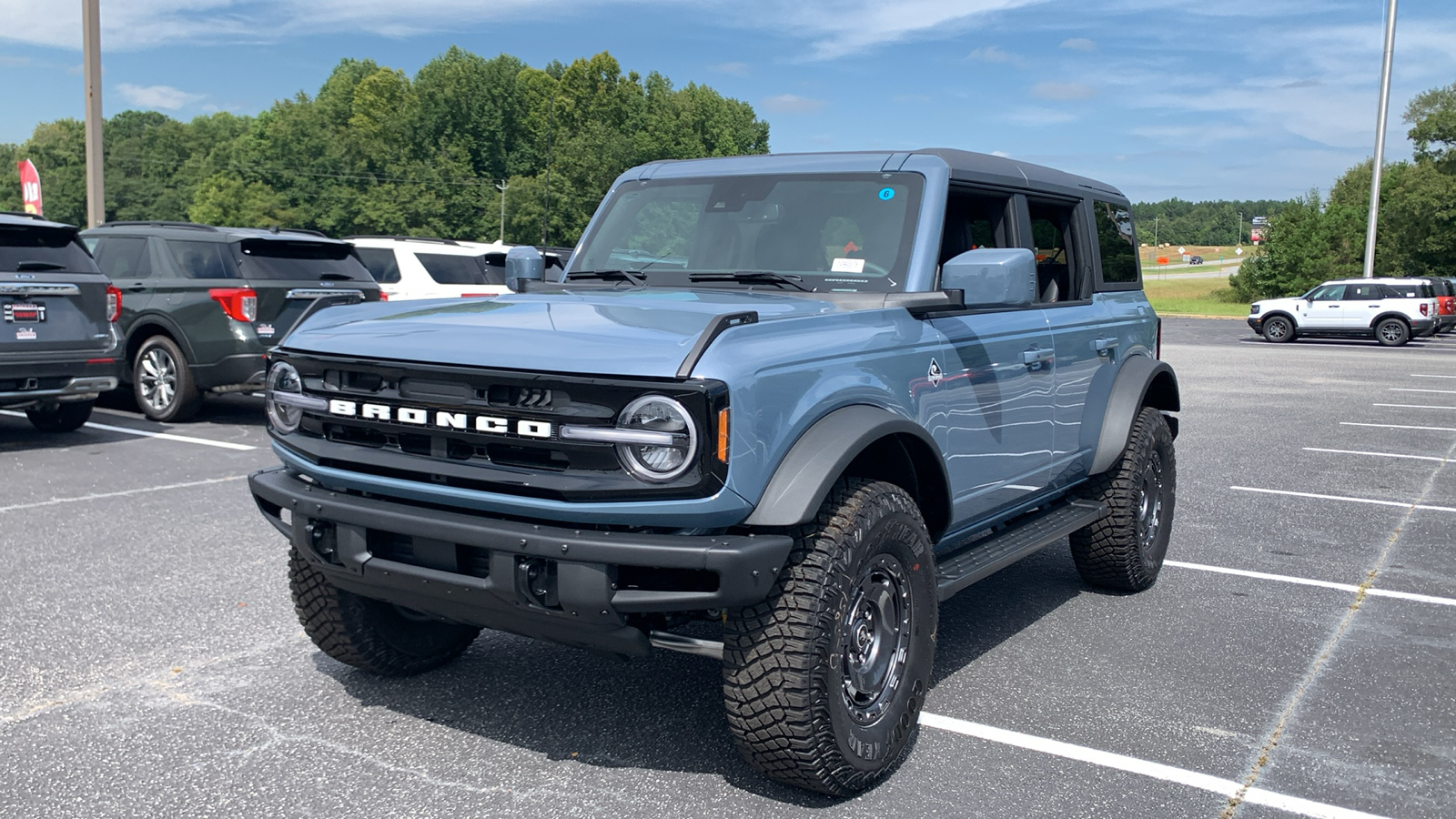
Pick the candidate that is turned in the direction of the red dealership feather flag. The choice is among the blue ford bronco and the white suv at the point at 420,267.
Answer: the white suv

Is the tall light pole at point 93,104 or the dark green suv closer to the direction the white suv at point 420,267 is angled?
the tall light pole

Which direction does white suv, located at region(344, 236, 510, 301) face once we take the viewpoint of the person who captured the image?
facing away from the viewer and to the left of the viewer

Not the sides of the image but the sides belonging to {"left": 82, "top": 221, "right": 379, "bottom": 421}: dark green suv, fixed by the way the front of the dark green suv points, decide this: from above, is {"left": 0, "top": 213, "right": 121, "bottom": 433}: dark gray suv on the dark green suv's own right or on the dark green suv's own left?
on the dark green suv's own left

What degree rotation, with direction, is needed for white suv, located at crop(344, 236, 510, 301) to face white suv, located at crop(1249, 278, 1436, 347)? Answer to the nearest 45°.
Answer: approximately 90° to its right

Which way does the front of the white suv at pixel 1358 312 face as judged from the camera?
facing to the left of the viewer

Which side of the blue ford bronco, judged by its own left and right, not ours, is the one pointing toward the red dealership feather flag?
right

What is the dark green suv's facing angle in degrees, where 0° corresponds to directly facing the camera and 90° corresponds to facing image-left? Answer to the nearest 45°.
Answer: approximately 135°

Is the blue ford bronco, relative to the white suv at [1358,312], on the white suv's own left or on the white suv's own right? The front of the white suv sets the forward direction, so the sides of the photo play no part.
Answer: on the white suv's own left
